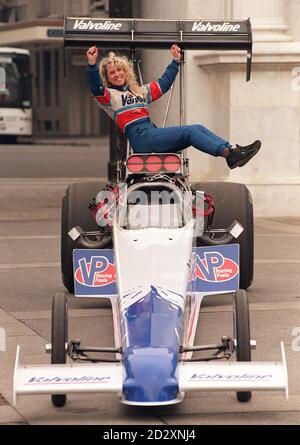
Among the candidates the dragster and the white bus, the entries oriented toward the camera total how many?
2

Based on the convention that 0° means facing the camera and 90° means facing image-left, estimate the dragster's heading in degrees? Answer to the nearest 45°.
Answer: approximately 0°

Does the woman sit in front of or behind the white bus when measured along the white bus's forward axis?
in front

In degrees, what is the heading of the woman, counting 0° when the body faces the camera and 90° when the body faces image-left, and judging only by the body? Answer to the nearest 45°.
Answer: approximately 315°
